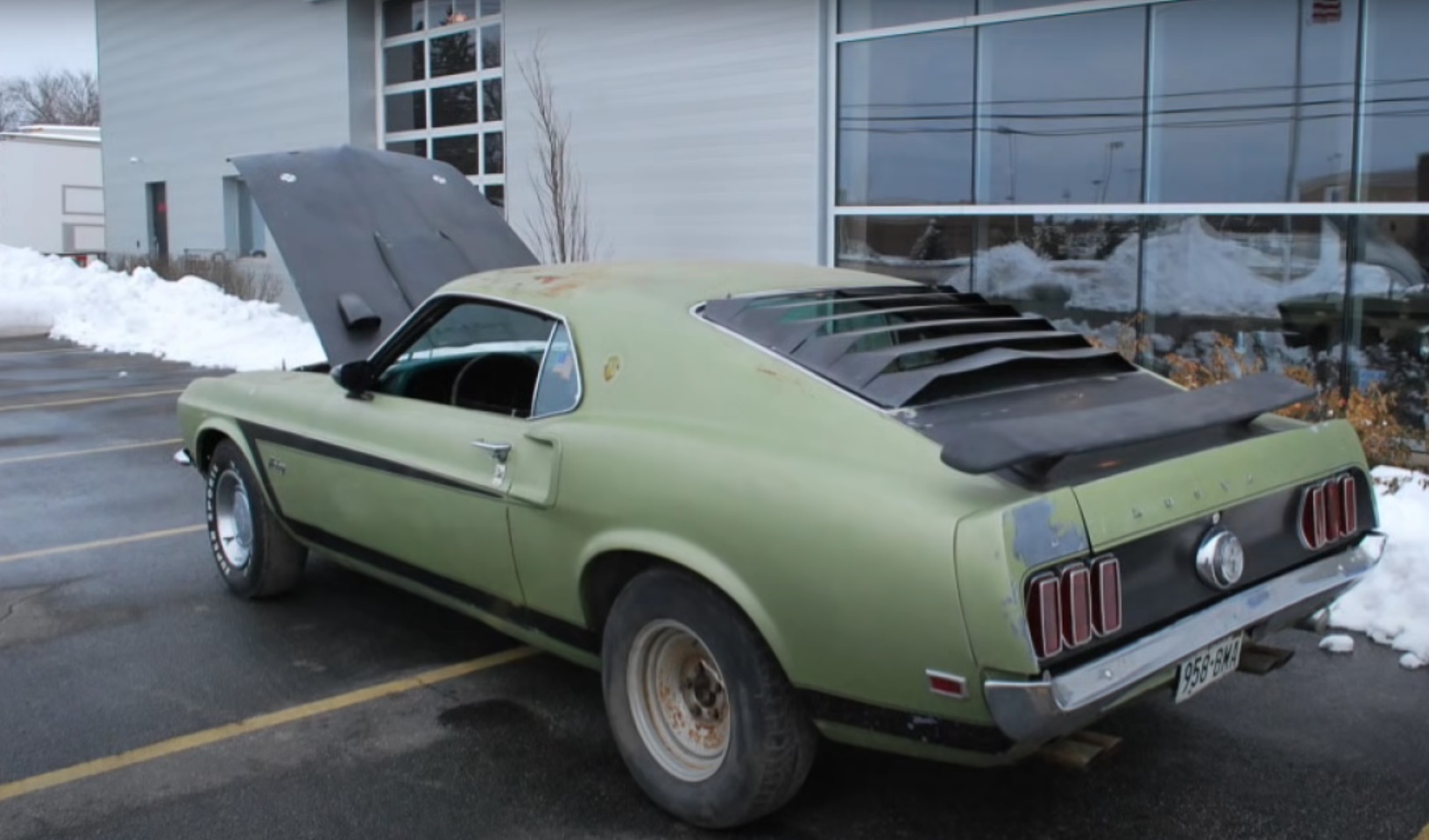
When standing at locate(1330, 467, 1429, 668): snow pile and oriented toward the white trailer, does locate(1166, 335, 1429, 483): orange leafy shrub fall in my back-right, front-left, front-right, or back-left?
front-right

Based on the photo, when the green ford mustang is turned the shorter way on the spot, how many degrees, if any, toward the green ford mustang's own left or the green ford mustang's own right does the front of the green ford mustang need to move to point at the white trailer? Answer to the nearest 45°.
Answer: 0° — it already faces it

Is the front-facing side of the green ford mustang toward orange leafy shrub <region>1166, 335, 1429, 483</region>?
no

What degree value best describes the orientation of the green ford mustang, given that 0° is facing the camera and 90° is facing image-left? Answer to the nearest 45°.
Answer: approximately 135°

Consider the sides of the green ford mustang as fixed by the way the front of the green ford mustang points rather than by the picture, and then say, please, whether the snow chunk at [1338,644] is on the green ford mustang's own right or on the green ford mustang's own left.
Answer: on the green ford mustang's own right

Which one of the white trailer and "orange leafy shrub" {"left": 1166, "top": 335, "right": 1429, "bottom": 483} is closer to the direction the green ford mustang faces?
the white trailer

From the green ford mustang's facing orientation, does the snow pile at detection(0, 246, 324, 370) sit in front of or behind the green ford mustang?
in front

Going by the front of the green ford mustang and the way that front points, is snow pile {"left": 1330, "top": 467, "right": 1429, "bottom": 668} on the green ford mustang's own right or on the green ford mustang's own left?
on the green ford mustang's own right
